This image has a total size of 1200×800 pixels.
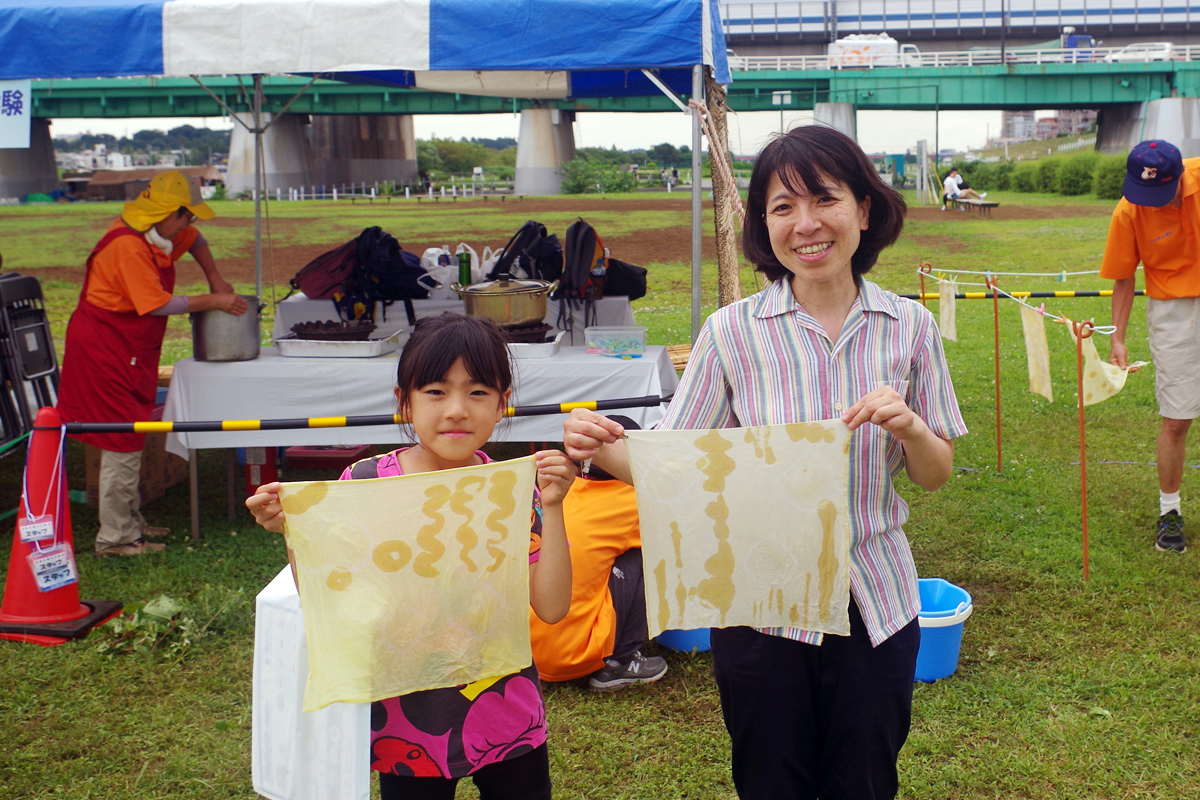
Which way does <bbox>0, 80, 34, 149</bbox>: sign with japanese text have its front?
toward the camera

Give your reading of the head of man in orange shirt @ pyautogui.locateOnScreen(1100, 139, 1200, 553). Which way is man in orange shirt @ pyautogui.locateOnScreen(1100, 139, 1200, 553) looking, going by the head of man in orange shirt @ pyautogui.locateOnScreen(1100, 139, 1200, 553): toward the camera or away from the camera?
toward the camera

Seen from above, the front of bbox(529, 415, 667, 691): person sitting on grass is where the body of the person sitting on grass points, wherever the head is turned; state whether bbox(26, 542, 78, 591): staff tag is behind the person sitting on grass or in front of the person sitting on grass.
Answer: behind

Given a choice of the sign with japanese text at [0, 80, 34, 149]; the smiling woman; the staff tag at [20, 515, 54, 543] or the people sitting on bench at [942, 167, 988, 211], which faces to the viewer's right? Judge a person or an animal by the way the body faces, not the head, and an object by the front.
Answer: the people sitting on bench

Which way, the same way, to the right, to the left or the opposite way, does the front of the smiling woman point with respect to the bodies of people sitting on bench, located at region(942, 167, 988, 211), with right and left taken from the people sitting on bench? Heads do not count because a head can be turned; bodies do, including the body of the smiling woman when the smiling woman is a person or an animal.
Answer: to the right

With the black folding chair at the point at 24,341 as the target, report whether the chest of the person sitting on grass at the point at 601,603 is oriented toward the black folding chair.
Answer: no

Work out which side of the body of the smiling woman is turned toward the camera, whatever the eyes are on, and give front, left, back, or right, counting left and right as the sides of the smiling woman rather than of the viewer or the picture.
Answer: front

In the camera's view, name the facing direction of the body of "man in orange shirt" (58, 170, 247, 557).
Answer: to the viewer's right

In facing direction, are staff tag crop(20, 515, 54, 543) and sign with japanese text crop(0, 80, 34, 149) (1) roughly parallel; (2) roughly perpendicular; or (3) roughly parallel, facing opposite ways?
roughly parallel

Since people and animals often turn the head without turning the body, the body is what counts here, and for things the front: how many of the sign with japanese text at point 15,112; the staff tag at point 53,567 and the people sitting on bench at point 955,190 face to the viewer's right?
1

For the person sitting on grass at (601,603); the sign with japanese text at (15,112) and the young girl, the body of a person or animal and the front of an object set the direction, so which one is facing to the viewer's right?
the person sitting on grass

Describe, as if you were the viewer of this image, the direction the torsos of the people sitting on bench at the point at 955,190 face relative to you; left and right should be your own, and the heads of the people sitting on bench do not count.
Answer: facing to the right of the viewer

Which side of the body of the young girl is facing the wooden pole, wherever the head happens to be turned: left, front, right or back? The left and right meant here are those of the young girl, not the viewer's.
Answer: back

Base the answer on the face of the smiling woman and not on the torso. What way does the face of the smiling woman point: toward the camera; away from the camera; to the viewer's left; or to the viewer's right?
toward the camera

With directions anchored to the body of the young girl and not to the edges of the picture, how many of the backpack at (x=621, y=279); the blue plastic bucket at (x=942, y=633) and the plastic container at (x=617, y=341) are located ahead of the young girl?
0

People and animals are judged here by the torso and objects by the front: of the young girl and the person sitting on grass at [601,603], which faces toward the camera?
the young girl

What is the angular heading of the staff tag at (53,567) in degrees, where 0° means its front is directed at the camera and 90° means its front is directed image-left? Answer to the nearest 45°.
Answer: approximately 0°

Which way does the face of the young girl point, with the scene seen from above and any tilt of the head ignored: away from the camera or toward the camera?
toward the camera

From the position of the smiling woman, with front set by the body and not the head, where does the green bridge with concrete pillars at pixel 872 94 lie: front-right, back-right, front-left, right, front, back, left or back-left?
back
